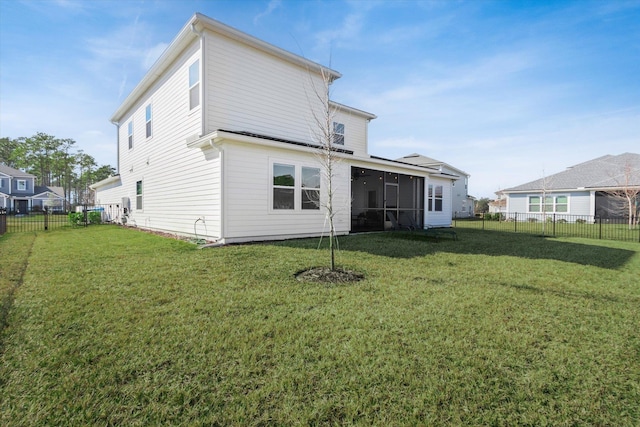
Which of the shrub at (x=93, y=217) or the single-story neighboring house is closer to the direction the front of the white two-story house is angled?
the shrub

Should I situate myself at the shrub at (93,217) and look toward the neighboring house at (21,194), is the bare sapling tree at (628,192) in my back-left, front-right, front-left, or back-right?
back-right

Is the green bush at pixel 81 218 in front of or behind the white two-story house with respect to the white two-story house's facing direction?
in front

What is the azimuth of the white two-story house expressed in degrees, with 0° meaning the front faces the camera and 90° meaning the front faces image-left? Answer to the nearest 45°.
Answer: approximately 135°

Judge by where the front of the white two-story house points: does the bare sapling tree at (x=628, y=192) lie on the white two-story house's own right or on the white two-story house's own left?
on the white two-story house's own right

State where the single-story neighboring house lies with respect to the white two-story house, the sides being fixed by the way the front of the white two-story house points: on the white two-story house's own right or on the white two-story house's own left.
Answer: on the white two-story house's own right

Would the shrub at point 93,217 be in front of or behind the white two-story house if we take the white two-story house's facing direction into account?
in front

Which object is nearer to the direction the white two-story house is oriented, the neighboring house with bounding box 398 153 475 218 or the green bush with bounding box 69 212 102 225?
the green bush

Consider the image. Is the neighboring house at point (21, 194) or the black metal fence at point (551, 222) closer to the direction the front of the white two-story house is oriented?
the neighboring house
